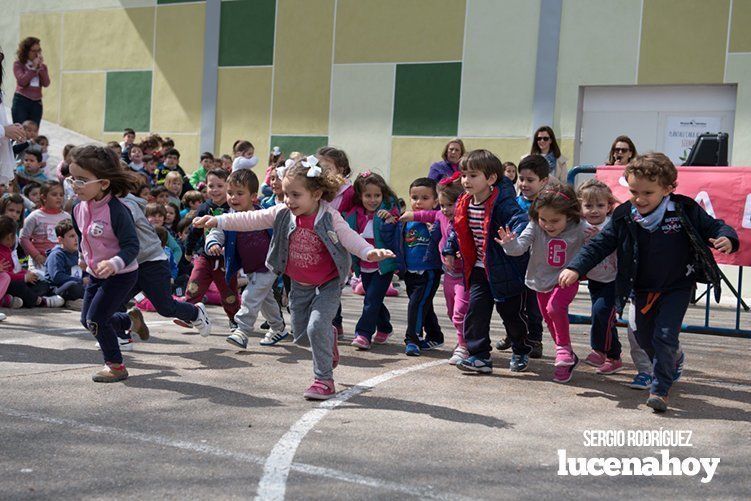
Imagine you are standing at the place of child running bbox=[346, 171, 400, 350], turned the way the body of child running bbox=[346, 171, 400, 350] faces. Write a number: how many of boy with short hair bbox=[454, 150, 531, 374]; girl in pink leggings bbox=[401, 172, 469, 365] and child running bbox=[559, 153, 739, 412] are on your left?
3

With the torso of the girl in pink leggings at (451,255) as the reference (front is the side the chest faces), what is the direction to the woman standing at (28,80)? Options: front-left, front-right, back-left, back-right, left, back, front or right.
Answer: right

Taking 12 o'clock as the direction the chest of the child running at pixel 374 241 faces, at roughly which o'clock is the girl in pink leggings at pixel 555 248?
The girl in pink leggings is roughly at 9 o'clock from the child running.

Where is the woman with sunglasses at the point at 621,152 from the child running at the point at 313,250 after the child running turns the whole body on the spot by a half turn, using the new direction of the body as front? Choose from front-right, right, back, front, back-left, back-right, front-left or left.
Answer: front

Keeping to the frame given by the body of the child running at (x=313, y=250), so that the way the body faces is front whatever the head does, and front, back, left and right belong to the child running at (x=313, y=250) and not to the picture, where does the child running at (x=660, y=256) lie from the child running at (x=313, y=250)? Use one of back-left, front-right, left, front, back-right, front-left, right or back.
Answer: back-left

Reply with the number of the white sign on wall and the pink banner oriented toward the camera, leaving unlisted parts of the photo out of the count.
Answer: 2
